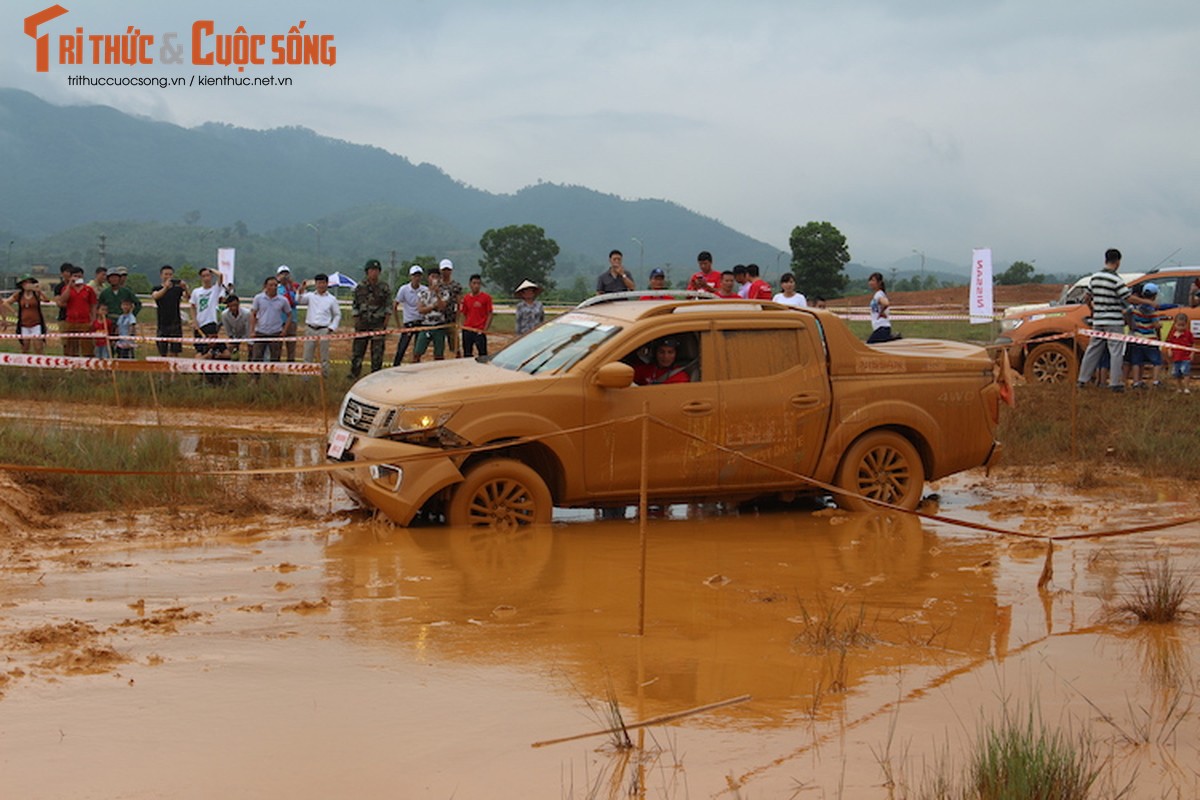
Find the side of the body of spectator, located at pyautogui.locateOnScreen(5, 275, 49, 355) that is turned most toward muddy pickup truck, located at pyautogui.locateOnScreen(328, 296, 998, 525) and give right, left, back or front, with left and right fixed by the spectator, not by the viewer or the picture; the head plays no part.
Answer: front

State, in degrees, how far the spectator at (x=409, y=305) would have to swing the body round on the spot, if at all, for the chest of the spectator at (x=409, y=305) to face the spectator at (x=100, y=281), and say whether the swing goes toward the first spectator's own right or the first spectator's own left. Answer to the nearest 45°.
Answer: approximately 135° to the first spectator's own right

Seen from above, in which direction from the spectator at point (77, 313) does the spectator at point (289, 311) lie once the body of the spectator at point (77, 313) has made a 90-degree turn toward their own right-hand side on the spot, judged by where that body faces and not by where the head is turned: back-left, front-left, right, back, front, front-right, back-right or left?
back

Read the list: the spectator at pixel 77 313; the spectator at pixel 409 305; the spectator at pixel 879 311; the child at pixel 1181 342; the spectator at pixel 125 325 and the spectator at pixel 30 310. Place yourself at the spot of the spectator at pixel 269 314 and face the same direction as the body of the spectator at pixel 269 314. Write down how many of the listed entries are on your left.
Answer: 3

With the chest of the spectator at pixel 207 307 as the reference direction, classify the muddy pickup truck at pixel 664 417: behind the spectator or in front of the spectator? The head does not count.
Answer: in front

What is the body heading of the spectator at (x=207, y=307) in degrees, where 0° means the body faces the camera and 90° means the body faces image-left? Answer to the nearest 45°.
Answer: approximately 0°

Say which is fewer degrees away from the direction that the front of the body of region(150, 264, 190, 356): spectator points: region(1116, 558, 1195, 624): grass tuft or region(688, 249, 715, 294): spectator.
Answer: the grass tuft

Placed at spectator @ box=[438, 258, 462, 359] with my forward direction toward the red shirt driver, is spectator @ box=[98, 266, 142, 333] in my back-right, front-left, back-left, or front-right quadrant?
back-right

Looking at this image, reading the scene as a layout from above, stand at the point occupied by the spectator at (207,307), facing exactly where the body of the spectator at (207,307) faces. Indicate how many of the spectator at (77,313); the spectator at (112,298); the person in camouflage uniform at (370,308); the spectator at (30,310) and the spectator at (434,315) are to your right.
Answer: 3
